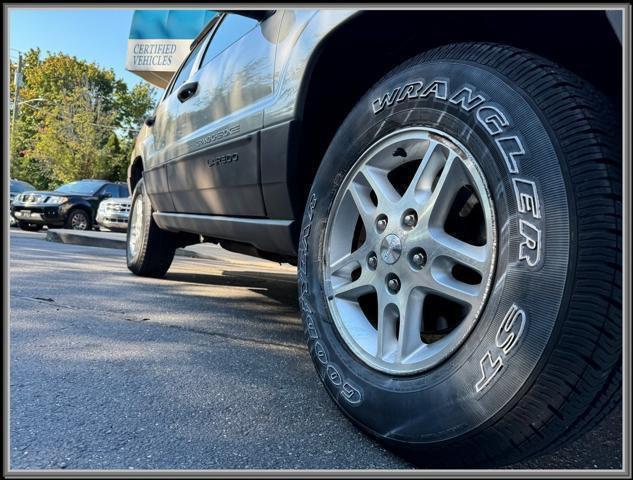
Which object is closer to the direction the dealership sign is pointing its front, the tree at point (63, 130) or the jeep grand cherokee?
the jeep grand cherokee

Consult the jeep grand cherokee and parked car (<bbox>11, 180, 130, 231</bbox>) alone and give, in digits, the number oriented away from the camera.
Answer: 0

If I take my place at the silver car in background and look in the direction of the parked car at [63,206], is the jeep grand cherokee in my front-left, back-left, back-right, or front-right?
back-left

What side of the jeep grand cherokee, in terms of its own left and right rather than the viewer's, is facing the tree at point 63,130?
back

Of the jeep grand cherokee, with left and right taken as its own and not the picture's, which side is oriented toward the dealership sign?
back

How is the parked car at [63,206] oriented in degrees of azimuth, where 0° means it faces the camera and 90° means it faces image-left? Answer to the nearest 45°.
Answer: approximately 45°

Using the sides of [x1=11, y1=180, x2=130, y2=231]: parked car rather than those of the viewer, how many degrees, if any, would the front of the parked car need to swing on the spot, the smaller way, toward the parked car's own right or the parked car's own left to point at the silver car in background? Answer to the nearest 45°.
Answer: approximately 90° to the parked car's own left

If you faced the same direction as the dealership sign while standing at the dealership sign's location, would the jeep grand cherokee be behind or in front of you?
in front

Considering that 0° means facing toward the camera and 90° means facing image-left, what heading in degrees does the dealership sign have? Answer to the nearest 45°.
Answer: approximately 0°

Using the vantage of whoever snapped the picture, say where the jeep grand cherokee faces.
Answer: facing the viewer and to the right of the viewer
